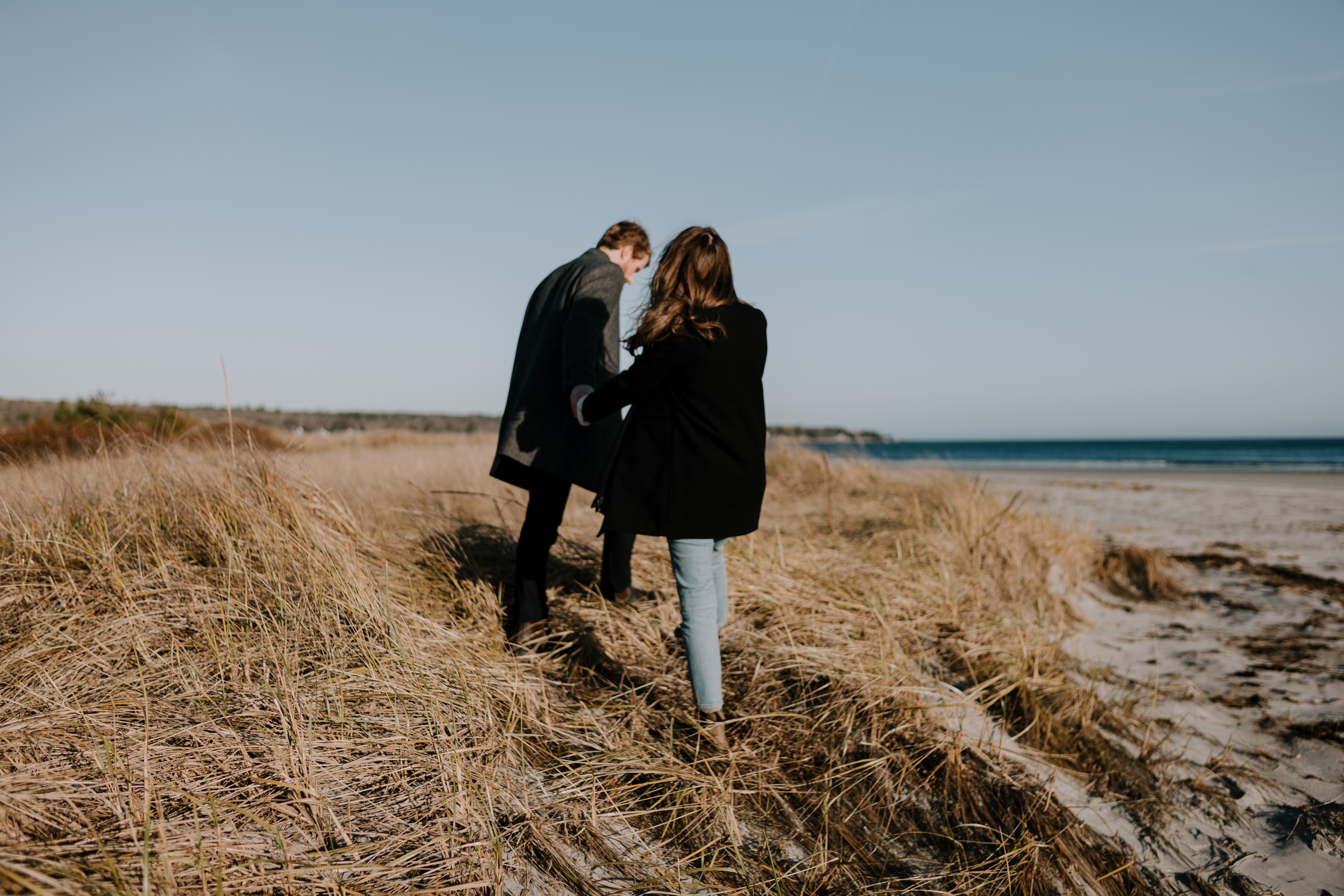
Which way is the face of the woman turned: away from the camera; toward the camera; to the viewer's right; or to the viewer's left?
away from the camera

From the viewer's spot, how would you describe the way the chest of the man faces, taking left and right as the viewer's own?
facing away from the viewer and to the right of the viewer

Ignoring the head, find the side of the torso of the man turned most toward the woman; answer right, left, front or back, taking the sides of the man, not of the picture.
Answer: right
